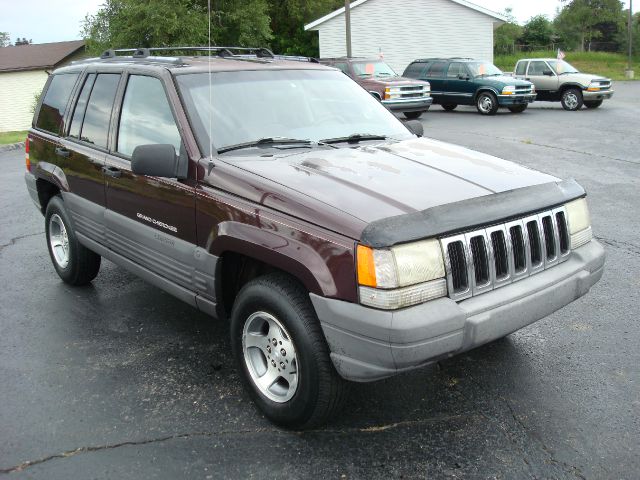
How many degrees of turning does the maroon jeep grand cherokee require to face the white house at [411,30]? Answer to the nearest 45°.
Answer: approximately 135° to its left

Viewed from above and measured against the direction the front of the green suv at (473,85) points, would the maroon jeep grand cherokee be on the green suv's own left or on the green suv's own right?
on the green suv's own right

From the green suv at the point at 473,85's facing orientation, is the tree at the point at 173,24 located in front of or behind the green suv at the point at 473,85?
behind

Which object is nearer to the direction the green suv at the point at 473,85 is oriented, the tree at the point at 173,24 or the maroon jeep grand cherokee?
the maroon jeep grand cherokee

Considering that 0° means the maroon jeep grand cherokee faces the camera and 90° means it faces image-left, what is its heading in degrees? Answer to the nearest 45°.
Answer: approximately 315°

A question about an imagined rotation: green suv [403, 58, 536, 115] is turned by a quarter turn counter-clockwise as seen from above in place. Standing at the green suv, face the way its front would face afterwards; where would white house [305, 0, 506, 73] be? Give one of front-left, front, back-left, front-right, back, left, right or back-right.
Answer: front-left

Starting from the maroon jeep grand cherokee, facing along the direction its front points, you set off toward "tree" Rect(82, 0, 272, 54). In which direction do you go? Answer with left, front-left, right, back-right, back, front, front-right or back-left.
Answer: back-left

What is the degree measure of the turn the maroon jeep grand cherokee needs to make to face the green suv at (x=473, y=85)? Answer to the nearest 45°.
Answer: approximately 135° to its left
